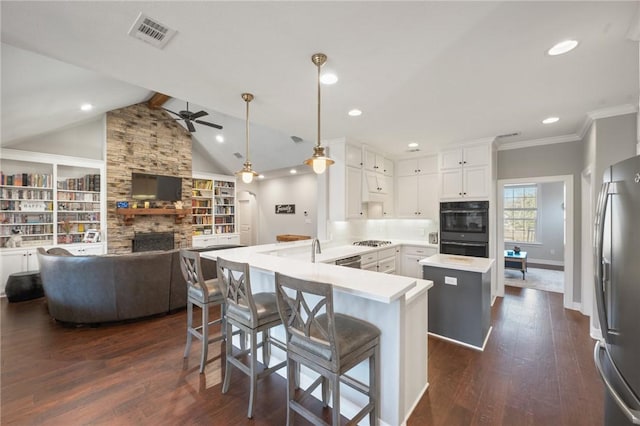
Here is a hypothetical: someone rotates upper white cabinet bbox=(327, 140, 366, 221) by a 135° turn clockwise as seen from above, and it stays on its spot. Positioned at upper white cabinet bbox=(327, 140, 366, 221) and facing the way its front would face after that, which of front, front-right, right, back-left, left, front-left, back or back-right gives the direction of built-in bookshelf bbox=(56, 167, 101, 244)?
front

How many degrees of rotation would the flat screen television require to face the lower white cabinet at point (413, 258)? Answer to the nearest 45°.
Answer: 0° — it already faces it

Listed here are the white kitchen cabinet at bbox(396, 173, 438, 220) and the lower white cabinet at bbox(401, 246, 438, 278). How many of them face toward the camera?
2

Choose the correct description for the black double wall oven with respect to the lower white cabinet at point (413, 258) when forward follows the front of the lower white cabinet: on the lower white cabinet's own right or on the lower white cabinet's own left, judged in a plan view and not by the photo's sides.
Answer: on the lower white cabinet's own left

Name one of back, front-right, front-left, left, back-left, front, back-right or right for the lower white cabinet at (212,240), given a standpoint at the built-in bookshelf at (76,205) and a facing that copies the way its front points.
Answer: left

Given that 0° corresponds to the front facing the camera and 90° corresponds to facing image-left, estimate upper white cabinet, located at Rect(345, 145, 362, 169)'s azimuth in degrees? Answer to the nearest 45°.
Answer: approximately 315°

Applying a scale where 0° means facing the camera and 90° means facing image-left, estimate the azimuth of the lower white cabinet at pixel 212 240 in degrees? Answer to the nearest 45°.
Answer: approximately 315°

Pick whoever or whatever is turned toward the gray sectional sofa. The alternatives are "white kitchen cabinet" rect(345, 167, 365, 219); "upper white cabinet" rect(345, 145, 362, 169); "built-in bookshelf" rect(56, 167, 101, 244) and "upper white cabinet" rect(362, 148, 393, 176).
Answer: the built-in bookshelf

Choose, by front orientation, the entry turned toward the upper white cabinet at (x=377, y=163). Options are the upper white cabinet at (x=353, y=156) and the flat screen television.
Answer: the flat screen television

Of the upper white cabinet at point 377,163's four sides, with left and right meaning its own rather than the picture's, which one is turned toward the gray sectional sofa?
right

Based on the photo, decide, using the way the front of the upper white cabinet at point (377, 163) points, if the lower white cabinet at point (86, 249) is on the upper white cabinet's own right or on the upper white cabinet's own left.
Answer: on the upper white cabinet's own right
